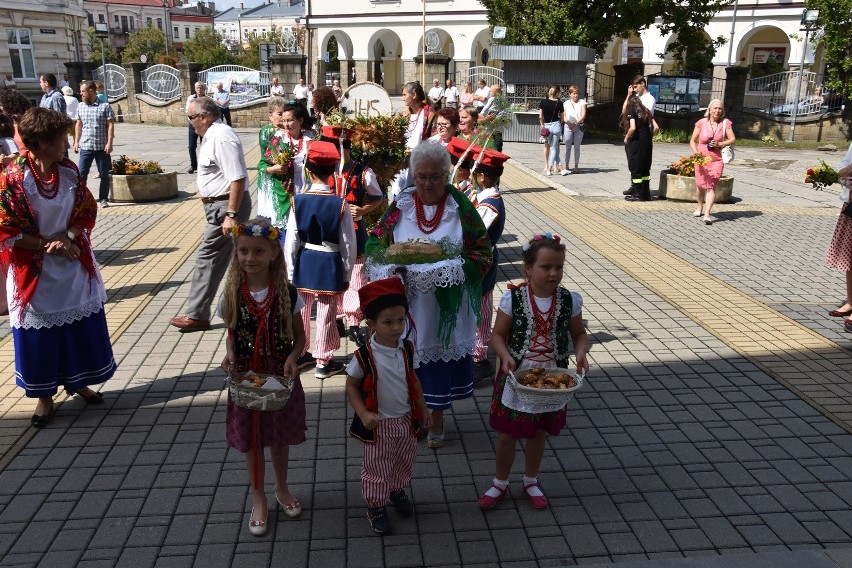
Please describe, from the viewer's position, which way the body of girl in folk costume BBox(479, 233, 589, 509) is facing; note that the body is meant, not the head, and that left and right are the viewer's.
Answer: facing the viewer

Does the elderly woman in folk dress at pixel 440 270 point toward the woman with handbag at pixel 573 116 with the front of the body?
no

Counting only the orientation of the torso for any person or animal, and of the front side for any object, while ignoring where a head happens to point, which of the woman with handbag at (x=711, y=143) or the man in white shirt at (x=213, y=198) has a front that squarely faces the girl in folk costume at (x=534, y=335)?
the woman with handbag

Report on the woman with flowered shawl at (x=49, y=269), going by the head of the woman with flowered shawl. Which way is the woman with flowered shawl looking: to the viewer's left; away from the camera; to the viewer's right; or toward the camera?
to the viewer's right

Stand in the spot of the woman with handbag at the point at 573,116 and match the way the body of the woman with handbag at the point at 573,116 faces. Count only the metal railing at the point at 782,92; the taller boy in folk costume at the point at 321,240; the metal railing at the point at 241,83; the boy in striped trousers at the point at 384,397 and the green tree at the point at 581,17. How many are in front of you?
2

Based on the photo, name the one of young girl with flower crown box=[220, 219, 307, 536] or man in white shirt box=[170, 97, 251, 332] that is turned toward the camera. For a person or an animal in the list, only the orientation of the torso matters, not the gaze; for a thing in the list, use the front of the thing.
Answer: the young girl with flower crown

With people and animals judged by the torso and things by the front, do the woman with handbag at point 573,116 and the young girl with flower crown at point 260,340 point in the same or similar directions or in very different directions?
same or similar directions

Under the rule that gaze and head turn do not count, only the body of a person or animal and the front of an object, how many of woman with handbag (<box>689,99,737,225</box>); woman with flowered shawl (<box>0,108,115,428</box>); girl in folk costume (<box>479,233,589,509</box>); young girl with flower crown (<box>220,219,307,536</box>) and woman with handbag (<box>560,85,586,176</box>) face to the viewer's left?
0

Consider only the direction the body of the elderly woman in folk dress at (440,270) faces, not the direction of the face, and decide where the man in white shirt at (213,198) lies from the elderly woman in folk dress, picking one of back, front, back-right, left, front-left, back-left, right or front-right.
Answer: back-right

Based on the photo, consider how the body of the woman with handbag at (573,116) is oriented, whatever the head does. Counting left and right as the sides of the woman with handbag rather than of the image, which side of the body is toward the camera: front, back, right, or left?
front

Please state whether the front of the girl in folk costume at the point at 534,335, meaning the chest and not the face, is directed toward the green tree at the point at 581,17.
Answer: no

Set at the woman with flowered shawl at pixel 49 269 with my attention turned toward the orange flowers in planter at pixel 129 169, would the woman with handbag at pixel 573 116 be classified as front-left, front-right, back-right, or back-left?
front-right

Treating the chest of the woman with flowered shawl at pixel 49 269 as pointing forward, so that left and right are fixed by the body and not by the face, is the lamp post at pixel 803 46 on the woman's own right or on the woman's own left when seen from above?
on the woman's own left

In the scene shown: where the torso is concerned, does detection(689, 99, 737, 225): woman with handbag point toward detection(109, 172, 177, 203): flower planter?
no

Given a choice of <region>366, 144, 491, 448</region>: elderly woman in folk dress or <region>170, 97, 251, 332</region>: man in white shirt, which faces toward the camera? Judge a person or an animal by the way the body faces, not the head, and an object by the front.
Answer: the elderly woman in folk dress

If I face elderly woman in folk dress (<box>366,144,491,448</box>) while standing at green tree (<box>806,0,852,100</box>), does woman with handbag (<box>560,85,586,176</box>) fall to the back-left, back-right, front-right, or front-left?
front-right
